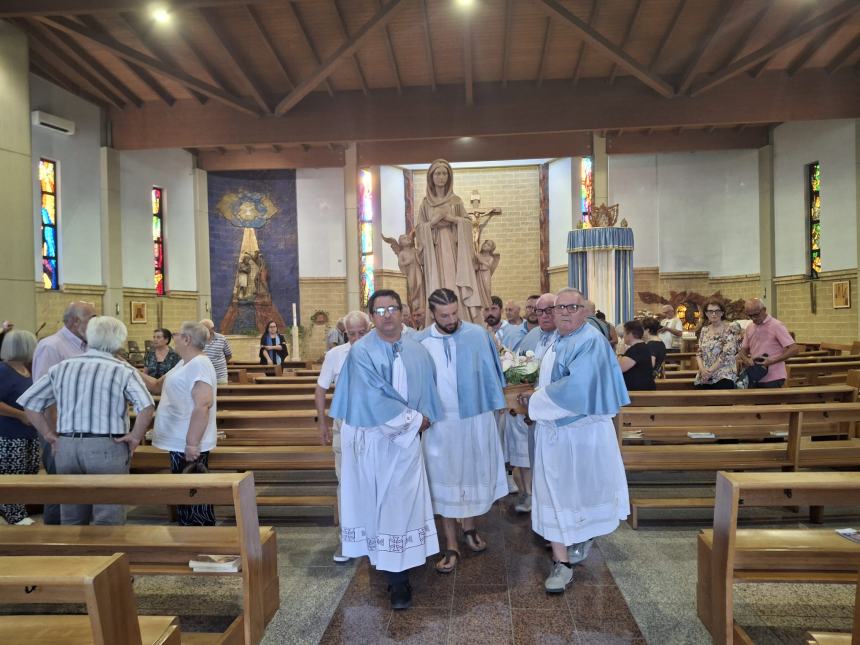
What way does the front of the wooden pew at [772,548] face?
away from the camera

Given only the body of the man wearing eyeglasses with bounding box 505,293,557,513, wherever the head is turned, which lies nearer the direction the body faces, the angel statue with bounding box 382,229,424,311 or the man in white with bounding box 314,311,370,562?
the man in white

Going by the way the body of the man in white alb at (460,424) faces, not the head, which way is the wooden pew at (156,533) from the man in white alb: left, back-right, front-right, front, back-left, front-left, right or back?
front-right

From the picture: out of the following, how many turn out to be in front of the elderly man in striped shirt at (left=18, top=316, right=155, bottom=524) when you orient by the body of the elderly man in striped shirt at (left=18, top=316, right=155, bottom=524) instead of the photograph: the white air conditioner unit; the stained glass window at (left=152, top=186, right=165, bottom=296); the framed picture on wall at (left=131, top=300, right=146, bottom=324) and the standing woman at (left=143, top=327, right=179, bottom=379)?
4

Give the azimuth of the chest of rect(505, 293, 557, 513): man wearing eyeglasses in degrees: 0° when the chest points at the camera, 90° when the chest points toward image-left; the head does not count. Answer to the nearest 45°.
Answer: approximately 0°

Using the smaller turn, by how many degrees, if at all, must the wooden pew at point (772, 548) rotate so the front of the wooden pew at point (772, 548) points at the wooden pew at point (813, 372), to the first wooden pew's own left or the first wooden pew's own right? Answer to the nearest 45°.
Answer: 0° — it already faces it

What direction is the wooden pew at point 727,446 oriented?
away from the camera

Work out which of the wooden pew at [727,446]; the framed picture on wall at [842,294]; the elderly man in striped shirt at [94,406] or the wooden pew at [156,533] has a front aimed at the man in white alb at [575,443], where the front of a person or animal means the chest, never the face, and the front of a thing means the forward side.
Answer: the framed picture on wall

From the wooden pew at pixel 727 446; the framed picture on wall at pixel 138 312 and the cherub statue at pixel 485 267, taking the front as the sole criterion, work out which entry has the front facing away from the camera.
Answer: the wooden pew

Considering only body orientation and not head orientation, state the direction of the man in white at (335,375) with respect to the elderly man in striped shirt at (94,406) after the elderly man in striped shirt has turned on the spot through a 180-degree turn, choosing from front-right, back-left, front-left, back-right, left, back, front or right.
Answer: left

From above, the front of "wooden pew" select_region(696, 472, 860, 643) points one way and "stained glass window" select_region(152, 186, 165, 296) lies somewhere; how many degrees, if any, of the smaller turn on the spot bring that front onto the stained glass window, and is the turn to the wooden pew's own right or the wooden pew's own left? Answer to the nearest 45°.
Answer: approximately 45° to the wooden pew's own left

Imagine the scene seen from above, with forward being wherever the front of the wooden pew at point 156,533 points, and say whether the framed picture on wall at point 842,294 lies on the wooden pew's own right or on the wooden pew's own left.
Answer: on the wooden pew's own right
